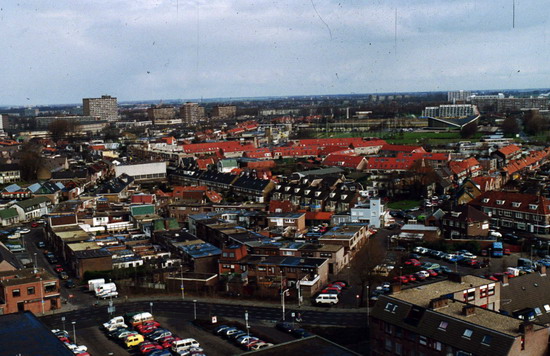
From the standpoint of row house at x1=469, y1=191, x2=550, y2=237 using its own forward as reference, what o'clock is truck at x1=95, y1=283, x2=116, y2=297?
The truck is roughly at 12 o'clock from the row house.

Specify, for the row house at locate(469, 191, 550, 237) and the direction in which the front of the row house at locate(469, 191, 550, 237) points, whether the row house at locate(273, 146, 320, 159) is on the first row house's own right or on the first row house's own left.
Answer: on the first row house's own right

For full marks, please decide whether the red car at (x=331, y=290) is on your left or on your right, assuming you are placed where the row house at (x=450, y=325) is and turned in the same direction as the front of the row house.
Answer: on your right

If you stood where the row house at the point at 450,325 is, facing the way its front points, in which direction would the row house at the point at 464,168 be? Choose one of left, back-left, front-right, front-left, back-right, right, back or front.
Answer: back-right

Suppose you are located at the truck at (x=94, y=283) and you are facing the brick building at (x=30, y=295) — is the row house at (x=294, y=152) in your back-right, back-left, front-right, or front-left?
back-right

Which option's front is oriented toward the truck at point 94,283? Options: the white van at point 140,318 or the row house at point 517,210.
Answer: the row house

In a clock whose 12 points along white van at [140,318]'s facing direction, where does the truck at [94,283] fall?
The truck is roughly at 4 o'clock from the white van.

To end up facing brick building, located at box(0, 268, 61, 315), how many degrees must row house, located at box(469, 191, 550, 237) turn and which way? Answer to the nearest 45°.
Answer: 0° — it already faces it

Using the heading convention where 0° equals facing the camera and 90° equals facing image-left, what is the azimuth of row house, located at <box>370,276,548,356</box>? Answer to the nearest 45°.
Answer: approximately 45°

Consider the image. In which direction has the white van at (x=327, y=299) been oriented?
to the viewer's left

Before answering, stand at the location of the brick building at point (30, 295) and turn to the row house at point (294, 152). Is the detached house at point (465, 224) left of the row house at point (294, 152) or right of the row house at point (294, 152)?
right
